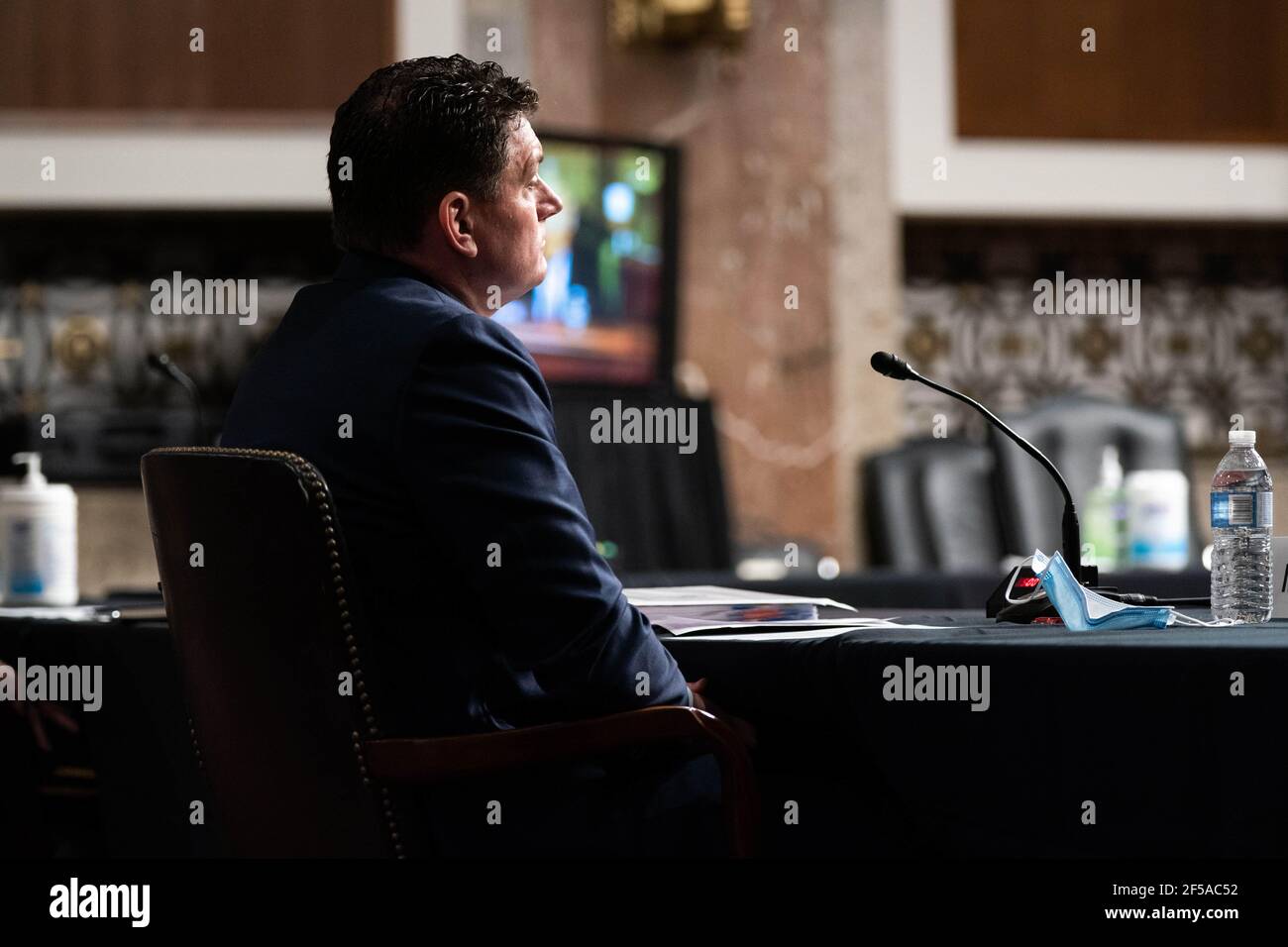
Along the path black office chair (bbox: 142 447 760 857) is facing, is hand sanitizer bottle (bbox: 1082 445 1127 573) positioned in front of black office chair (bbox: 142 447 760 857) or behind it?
in front

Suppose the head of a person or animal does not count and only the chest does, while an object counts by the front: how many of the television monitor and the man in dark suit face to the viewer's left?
0

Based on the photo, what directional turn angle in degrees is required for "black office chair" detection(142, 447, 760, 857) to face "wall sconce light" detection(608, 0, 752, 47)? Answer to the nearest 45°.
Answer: approximately 45° to its left

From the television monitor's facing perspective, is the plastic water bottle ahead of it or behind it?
ahead

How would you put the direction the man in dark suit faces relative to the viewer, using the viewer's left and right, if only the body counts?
facing away from the viewer and to the right of the viewer

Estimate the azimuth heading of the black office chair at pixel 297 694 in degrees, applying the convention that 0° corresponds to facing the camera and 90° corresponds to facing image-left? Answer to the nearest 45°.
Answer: approximately 225°

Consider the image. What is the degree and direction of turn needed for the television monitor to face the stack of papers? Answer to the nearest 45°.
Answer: approximately 45° to its right

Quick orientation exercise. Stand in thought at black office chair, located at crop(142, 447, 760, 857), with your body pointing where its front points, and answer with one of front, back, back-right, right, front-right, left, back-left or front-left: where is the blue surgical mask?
front-right

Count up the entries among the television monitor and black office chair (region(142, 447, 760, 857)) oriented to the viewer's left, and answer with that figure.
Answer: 0

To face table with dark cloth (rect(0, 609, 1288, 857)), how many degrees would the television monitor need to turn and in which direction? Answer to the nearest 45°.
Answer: approximately 45° to its right

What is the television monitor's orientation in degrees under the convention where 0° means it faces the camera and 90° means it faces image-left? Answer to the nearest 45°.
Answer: approximately 315°

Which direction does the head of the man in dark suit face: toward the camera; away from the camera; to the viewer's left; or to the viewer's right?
to the viewer's right

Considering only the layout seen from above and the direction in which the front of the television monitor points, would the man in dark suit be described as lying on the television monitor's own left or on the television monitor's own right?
on the television monitor's own right

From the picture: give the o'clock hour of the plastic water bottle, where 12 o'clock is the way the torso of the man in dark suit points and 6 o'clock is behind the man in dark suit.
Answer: The plastic water bottle is roughly at 1 o'clock from the man in dark suit.
